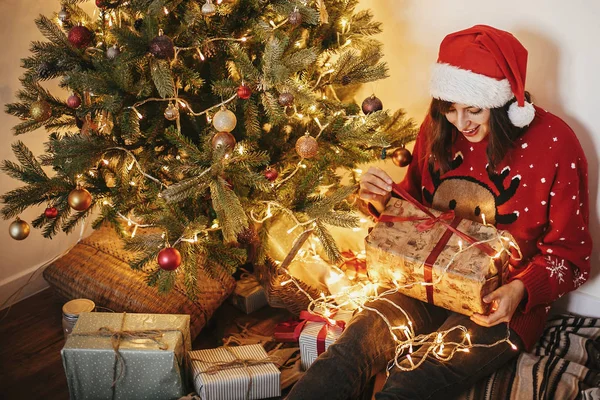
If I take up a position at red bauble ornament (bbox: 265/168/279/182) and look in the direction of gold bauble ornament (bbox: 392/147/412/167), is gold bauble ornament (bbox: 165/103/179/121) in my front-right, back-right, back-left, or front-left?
back-left

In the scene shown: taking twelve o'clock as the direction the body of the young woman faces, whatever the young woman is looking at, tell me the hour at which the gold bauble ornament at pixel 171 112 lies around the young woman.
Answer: The gold bauble ornament is roughly at 1 o'clock from the young woman.

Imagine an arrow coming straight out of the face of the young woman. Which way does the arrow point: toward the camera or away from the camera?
toward the camera

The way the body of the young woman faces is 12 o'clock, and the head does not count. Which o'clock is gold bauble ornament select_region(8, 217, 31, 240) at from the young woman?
The gold bauble ornament is roughly at 1 o'clock from the young woman.

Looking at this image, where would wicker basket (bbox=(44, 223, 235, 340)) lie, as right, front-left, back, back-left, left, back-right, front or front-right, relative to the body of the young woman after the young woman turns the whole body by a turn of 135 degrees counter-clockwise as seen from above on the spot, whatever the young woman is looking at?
back

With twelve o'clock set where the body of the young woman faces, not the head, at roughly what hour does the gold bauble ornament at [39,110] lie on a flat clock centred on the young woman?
The gold bauble ornament is roughly at 1 o'clock from the young woman.

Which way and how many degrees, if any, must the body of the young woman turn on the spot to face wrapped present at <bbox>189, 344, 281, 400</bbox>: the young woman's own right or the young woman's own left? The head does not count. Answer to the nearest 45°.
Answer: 0° — they already face it

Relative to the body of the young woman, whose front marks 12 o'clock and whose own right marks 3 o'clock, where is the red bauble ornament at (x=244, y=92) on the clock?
The red bauble ornament is roughly at 1 o'clock from the young woman.

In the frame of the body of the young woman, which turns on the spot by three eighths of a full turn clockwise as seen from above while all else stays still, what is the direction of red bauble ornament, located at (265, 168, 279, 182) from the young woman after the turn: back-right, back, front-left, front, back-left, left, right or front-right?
left

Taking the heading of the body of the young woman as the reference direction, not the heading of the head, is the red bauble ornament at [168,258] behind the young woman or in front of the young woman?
in front

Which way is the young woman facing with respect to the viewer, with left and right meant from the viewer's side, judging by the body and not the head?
facing the viewer and to the left of the viewer

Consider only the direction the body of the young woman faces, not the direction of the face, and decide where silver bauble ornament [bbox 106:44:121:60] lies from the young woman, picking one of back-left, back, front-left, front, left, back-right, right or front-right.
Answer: front-right
